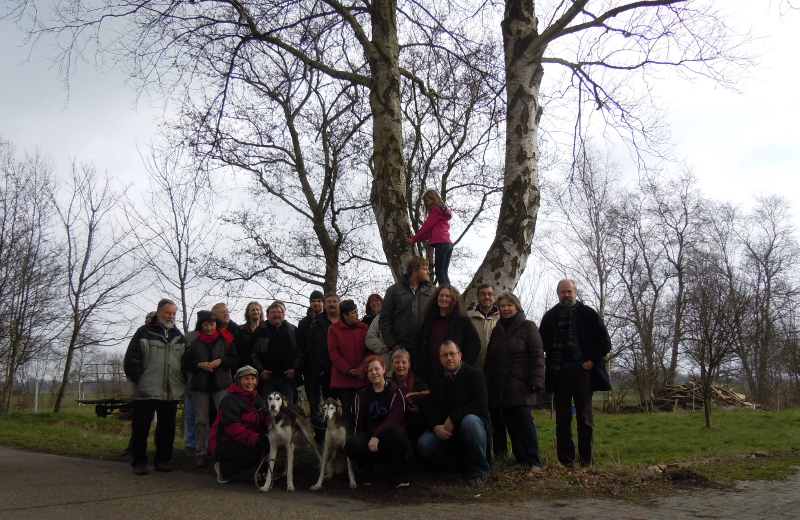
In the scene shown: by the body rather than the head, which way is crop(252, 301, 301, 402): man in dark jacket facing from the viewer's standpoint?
toward the camera

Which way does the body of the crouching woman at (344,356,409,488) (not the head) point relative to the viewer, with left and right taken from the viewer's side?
facing the viewer

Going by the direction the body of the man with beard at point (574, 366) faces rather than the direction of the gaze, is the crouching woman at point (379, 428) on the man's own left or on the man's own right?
on the man's own right

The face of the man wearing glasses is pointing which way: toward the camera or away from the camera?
toward the camera

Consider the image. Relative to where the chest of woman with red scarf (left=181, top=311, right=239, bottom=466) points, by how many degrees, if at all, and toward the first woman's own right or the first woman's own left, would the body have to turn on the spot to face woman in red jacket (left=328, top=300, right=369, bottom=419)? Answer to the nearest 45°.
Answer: approximately 45° to the first woman's own left

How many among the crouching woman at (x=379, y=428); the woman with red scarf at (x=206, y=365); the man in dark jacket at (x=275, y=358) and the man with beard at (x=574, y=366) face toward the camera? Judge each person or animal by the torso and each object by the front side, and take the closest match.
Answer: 4

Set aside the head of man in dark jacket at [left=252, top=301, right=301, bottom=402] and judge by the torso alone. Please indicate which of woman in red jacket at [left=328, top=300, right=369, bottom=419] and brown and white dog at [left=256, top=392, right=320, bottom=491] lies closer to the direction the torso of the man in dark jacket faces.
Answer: the brown and white dog

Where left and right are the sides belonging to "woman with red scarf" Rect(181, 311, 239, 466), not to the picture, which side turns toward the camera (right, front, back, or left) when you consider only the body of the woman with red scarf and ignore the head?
front

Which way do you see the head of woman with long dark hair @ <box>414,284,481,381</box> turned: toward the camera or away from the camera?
toward the camera

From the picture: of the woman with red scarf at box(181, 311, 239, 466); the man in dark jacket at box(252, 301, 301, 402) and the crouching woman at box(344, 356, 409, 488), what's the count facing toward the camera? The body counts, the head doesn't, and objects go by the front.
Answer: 3
